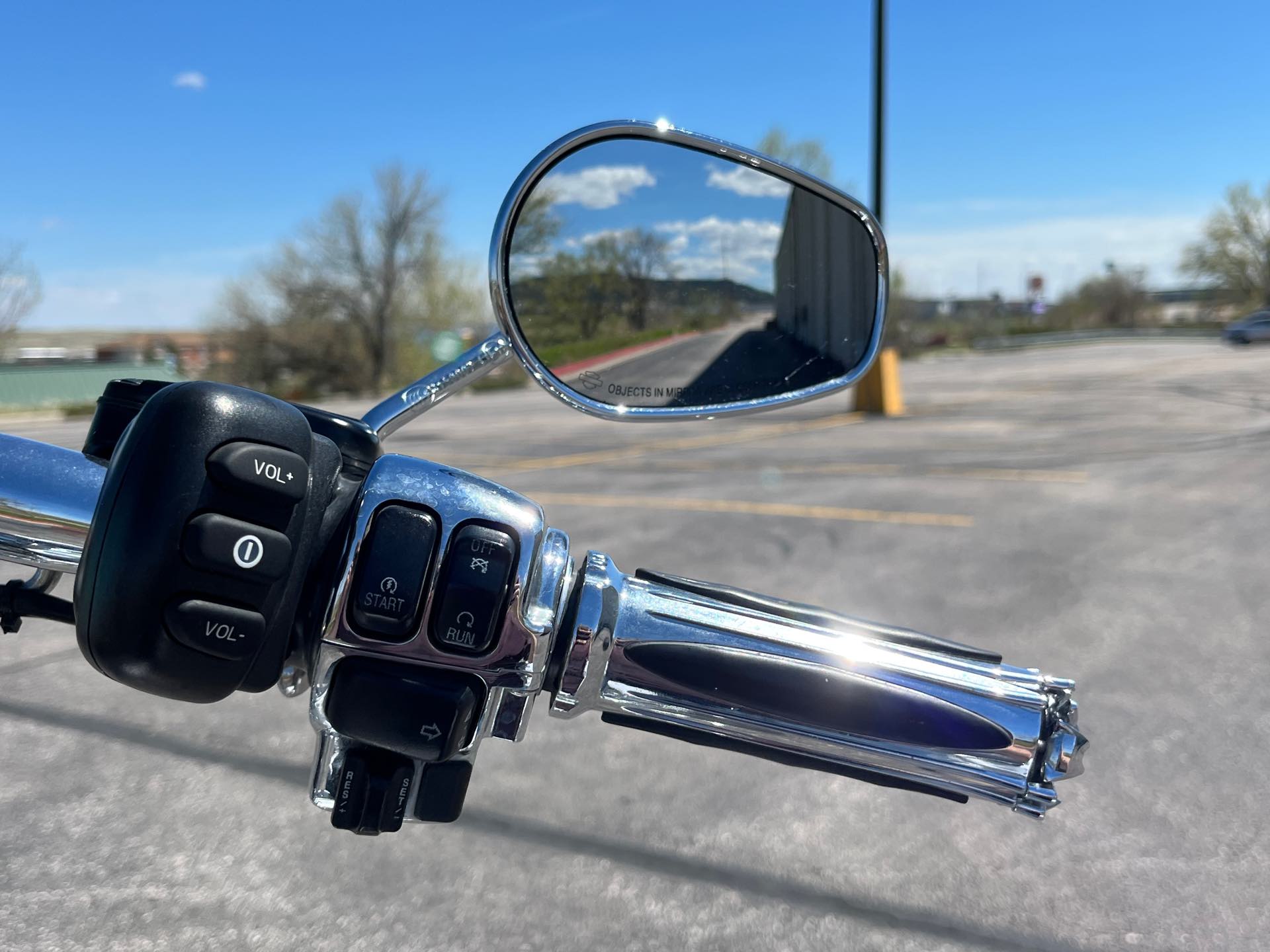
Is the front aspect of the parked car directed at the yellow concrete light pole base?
no

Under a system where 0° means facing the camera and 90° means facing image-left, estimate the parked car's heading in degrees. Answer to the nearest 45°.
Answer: approximately 90°

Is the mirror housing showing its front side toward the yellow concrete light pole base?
no

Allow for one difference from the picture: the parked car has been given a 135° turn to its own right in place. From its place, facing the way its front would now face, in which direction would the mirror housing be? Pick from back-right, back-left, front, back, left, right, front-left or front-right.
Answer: back-right

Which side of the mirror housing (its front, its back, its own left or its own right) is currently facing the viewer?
front

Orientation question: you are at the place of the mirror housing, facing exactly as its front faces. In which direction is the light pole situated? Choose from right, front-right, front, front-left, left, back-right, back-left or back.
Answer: back
